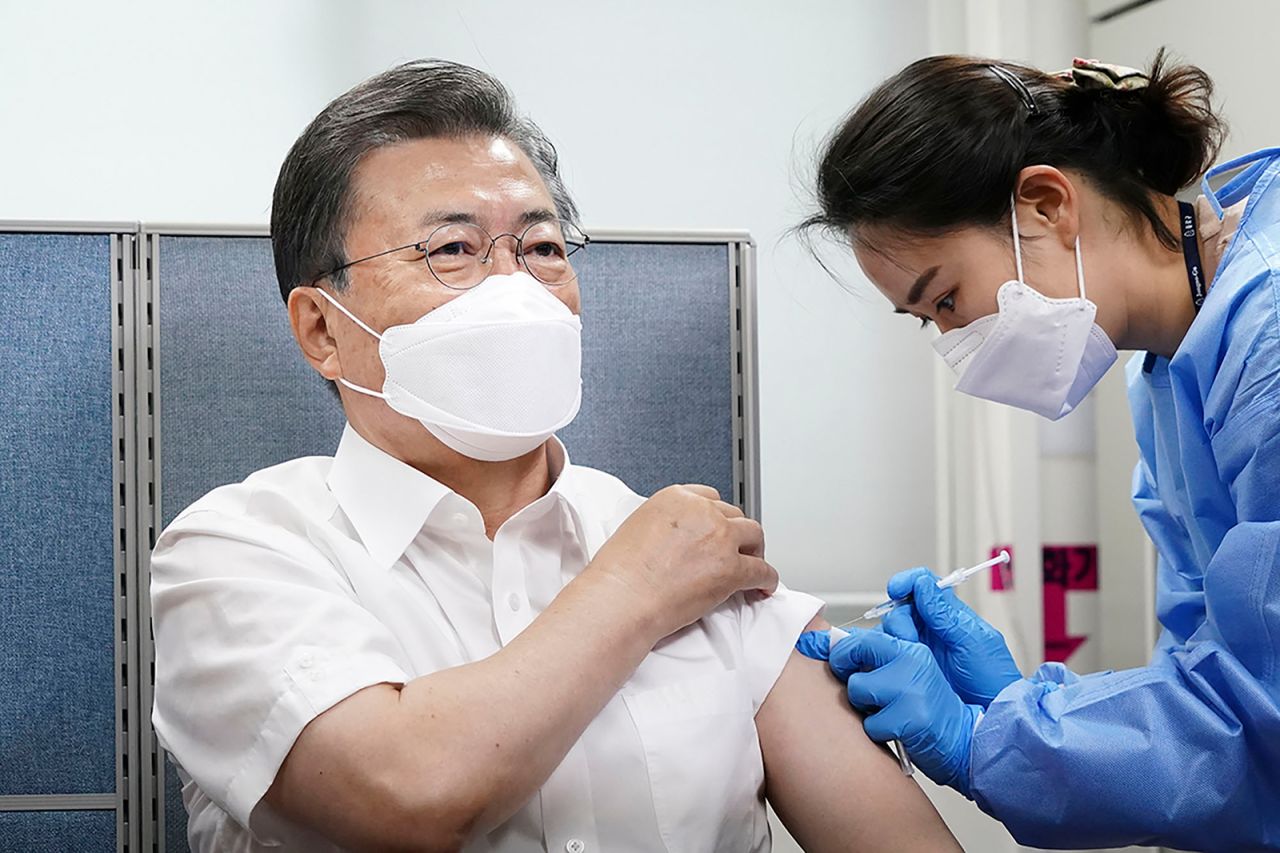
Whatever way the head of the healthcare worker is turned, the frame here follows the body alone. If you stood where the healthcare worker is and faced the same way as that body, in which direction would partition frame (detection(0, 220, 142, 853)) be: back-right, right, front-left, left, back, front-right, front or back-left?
front

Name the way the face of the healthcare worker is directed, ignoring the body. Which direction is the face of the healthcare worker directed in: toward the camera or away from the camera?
toward the camera

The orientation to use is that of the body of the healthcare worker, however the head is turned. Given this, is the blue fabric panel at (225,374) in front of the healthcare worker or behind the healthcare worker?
in front

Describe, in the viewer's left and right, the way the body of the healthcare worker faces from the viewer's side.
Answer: facing to the left of the viewer

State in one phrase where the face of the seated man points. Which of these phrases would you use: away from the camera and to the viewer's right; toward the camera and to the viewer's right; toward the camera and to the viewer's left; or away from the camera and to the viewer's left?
toward the camera and to the viewer's right

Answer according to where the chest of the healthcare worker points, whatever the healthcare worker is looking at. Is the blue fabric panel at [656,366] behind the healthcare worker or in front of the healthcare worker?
in front

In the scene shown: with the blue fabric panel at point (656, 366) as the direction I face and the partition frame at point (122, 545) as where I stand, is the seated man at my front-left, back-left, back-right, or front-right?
front-right

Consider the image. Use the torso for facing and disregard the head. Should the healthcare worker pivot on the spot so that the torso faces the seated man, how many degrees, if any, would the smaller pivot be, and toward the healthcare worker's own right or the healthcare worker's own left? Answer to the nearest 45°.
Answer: approximately 45° to the healthcare worker's own left

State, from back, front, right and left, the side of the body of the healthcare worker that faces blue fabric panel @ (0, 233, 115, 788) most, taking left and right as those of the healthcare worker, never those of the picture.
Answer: front
